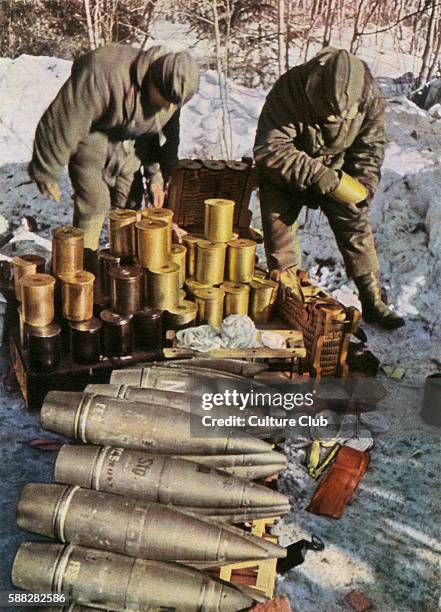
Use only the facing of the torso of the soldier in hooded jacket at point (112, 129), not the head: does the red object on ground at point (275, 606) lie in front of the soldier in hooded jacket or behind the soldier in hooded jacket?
in front

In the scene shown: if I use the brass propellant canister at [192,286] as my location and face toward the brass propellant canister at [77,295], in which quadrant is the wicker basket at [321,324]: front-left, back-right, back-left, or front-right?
back-left

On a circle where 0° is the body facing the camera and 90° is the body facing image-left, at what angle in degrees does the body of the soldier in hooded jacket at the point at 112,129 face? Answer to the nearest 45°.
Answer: approximately 315°

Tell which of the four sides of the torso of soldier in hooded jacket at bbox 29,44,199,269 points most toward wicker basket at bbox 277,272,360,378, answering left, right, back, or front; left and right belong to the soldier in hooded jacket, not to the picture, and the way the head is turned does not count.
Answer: front
